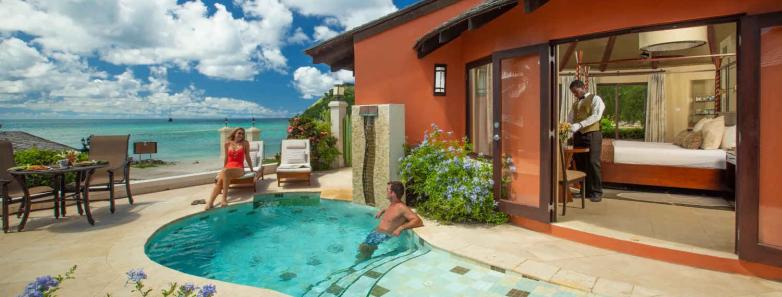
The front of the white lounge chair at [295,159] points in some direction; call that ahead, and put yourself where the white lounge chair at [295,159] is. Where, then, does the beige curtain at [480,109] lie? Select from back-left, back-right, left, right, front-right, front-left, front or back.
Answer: front-left

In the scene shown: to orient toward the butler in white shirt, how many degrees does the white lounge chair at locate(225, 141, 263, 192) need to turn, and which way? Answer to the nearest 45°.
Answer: approximately 90° to its left

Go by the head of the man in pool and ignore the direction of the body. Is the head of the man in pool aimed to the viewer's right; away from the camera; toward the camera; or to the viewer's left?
to the viewer's left

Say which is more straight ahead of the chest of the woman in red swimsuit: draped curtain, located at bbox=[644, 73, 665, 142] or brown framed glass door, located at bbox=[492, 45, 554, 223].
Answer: the brown framed glass door

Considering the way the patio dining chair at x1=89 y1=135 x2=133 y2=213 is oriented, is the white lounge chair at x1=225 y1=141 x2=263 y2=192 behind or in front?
behind

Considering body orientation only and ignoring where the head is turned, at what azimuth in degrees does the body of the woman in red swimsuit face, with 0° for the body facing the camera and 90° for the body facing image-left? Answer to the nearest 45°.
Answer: approximately 45°

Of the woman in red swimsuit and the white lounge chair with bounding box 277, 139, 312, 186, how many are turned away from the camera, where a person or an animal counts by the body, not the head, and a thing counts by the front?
0

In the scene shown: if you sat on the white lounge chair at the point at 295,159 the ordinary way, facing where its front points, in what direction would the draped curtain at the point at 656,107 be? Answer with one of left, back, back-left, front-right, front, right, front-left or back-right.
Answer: left

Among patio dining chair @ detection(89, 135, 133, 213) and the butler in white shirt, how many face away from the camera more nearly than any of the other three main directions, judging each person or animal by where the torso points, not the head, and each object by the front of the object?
0

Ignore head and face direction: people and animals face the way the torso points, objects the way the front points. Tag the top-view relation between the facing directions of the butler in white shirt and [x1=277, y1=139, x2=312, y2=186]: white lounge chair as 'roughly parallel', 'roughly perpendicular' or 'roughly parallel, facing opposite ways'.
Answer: roughly perpendicular

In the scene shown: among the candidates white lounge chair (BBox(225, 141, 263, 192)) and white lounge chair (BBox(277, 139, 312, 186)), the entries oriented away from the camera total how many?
0

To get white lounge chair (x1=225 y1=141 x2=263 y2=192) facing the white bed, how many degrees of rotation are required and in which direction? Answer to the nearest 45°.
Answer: approximately 90° to its left

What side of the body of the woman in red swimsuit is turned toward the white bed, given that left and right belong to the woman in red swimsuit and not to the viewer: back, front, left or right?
left

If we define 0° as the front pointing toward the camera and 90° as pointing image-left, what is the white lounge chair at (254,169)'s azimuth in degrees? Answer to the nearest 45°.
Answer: approximately 45°

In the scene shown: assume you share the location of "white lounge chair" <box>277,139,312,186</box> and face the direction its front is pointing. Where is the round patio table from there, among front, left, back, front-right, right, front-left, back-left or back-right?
front-right
